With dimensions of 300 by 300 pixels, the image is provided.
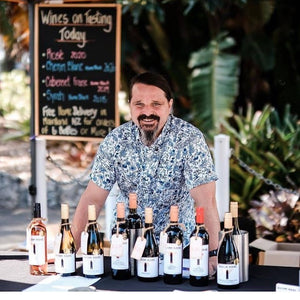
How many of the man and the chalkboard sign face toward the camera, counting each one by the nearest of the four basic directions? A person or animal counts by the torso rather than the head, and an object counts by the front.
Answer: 2

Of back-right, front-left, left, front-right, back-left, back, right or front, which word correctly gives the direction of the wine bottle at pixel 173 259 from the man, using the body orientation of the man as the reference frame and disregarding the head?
front

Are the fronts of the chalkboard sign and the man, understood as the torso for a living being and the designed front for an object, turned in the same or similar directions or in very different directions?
same or similar directions

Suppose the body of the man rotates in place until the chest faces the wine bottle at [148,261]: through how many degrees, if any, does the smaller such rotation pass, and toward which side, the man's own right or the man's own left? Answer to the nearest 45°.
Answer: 0° — they already face it

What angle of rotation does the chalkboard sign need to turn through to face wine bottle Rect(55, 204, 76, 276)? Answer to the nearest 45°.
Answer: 0° — it already faces it

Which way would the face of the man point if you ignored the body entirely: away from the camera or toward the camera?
toward the camera

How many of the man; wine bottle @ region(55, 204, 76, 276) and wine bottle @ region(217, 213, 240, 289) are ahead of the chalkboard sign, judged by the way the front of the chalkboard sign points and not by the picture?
3

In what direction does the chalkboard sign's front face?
toward the camera

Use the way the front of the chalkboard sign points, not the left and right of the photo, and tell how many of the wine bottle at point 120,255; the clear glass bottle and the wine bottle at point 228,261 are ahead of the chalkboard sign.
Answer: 3

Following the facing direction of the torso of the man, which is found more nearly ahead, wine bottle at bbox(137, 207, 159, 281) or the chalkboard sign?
the wine bottle

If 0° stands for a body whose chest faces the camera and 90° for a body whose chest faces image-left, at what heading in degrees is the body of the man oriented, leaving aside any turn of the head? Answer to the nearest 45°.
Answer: approximately 0°

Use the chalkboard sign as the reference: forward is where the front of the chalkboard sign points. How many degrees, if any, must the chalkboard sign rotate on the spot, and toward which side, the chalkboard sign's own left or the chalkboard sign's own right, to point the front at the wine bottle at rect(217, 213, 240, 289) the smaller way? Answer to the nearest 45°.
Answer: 0° — it already faces it

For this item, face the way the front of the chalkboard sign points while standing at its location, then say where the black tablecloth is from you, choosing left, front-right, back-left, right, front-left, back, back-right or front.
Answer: front

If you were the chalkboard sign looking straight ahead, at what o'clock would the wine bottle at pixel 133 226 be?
The wine bottle is roughly at 12 o'clock from the chalkboard sign.

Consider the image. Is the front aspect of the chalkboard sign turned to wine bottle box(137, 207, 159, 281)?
yes

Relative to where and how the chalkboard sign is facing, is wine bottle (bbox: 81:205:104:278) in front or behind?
in front

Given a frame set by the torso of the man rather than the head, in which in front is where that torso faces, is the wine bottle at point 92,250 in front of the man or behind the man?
in front
